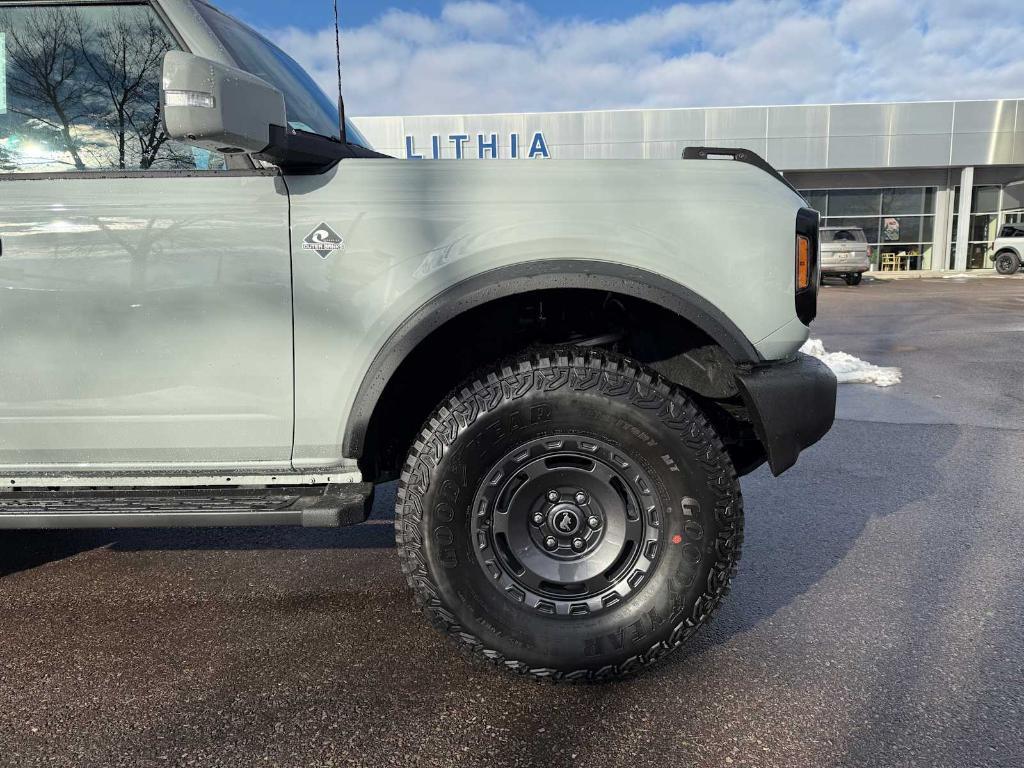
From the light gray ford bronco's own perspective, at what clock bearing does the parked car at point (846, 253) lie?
The parked car is roughly at 10 o'clock from the light gray ford bronco.

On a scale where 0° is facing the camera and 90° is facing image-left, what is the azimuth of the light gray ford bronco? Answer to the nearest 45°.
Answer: approximately 270°
